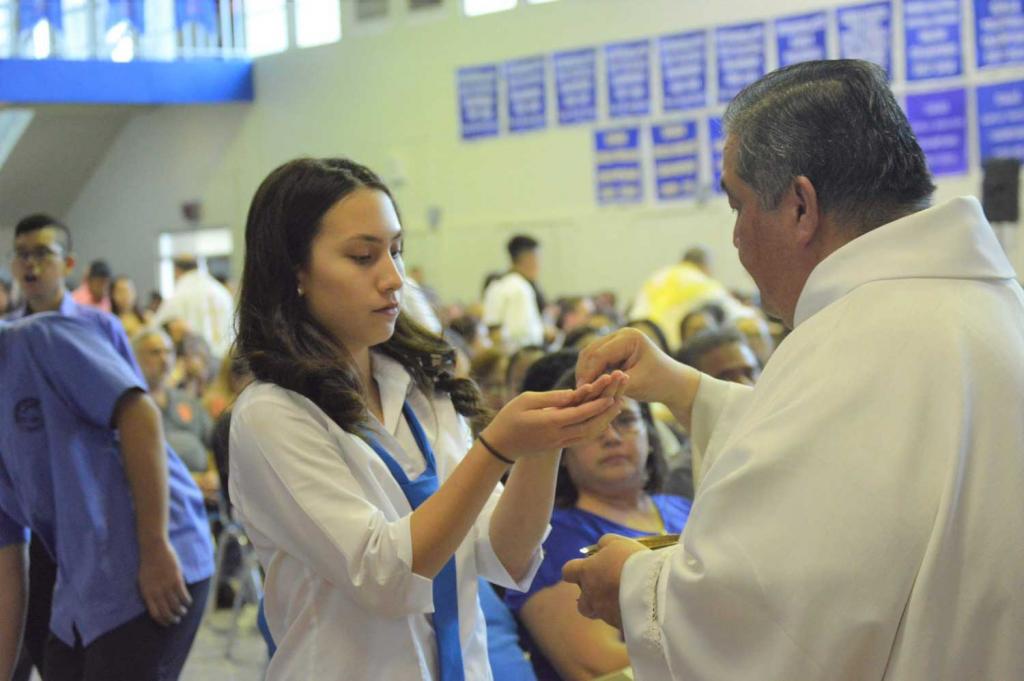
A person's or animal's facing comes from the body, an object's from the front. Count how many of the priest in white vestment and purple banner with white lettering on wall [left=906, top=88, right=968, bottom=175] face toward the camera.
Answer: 1

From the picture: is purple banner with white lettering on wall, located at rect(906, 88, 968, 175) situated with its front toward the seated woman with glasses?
yes

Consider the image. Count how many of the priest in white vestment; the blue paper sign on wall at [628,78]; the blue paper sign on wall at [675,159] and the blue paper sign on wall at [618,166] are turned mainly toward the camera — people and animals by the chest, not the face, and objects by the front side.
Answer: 3

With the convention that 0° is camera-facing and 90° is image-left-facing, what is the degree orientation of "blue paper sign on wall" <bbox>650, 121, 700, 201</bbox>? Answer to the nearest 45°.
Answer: approximately 0°

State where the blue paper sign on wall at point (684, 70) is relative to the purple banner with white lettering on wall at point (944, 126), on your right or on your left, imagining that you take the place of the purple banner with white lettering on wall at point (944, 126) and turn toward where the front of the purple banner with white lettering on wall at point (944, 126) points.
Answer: on your right

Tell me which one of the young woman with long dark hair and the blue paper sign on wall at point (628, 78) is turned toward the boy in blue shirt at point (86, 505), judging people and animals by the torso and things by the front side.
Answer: the blue paper sign on wall

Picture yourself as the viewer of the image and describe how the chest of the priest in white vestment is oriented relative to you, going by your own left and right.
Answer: facing away from the viewer and to the left of the viewer
